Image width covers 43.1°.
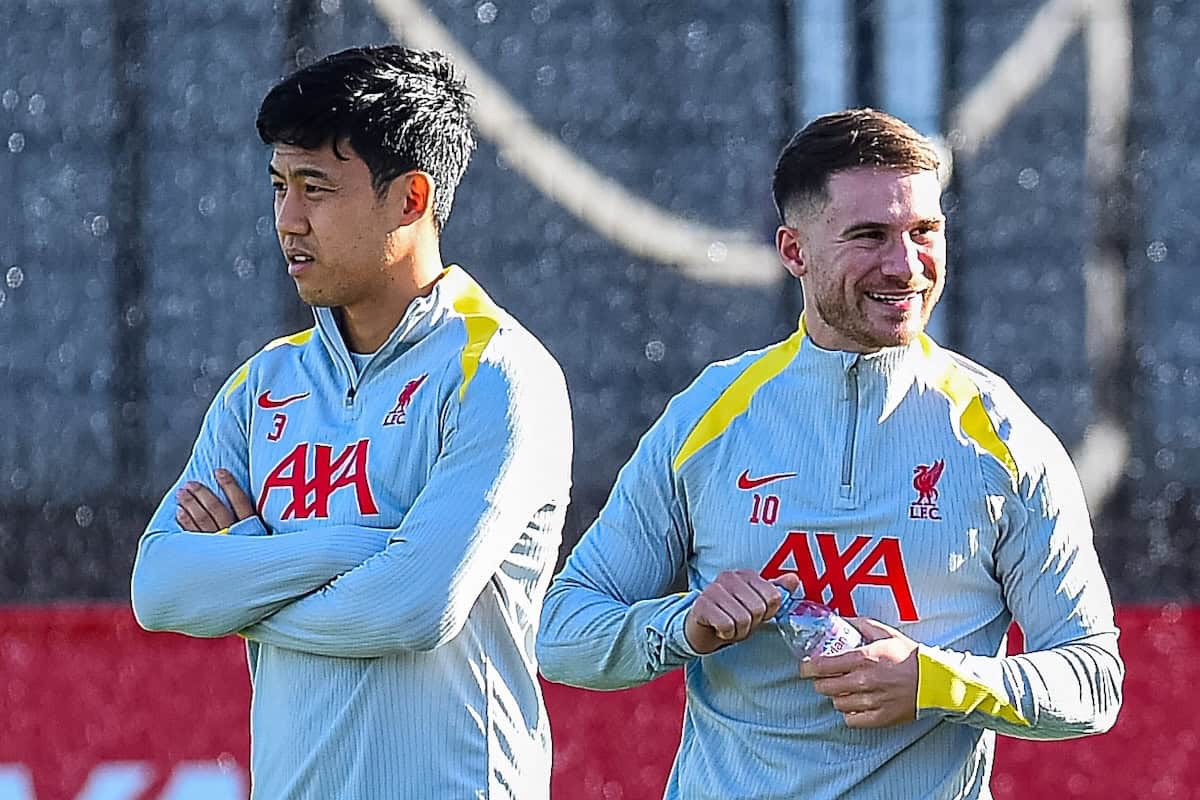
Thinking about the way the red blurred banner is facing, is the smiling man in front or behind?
in front

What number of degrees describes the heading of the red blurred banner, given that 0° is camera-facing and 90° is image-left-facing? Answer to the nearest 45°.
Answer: approximately 0°

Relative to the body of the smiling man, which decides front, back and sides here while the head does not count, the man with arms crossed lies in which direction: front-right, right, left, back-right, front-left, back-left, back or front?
right

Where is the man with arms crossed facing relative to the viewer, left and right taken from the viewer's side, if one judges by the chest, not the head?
facing the viewer and to the left of the viewer

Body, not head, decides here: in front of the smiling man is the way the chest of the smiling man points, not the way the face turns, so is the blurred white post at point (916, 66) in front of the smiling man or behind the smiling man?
behind

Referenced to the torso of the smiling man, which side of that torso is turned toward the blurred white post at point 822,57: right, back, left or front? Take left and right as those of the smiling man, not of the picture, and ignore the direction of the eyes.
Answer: back

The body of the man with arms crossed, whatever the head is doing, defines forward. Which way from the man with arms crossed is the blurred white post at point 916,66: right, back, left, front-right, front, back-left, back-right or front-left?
back

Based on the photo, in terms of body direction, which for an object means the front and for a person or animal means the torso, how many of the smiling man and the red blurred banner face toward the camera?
2
